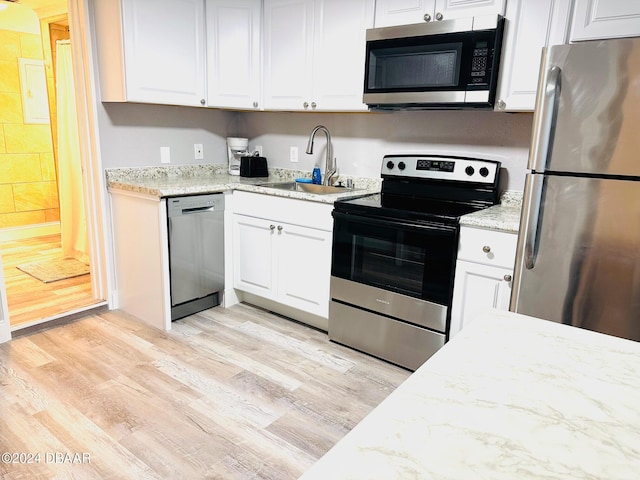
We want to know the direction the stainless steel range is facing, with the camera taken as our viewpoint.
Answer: facing the viewer and to the left of the viewer

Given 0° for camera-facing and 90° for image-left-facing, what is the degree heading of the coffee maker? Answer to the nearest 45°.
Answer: approximately 315°

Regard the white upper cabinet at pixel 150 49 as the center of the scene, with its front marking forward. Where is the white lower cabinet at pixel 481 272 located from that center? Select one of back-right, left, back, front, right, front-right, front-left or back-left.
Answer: front

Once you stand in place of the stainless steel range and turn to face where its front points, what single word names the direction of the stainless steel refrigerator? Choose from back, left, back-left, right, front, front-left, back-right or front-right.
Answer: left

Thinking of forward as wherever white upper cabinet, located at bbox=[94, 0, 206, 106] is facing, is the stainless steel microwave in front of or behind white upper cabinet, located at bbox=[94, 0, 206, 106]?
in front

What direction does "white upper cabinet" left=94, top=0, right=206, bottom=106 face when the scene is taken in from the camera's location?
facing the viewer and to the right of the viewer

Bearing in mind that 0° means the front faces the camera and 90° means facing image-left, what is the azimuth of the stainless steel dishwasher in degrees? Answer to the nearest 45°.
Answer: approximately 315°

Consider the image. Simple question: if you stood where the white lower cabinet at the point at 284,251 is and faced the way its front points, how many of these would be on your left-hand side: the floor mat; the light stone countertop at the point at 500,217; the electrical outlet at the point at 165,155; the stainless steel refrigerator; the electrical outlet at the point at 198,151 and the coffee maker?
2

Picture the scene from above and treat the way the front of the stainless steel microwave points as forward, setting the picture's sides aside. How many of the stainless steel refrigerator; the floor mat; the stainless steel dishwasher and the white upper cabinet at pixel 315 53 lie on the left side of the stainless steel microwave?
1

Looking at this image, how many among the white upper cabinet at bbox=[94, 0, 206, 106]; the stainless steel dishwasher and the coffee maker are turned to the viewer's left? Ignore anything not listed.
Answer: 0
